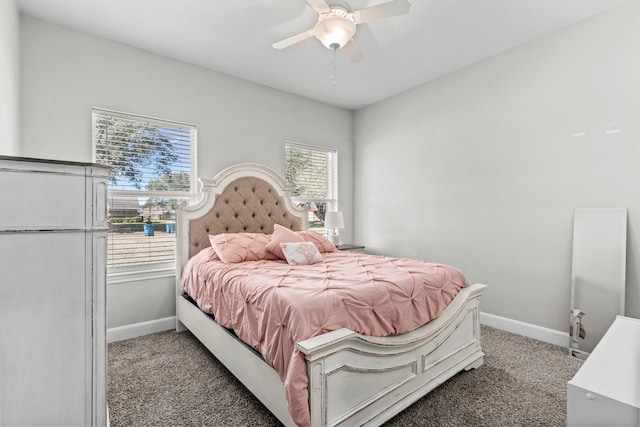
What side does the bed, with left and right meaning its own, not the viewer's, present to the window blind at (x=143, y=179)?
back

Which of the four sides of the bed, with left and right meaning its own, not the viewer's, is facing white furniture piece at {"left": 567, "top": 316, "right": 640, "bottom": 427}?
front

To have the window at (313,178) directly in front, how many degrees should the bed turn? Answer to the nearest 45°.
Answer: approximately 135° to its left

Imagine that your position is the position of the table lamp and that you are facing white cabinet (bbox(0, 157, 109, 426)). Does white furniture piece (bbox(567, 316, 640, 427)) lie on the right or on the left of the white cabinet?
left

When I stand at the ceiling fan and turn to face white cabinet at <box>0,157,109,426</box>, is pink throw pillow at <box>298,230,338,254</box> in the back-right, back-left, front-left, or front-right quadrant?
back-right
